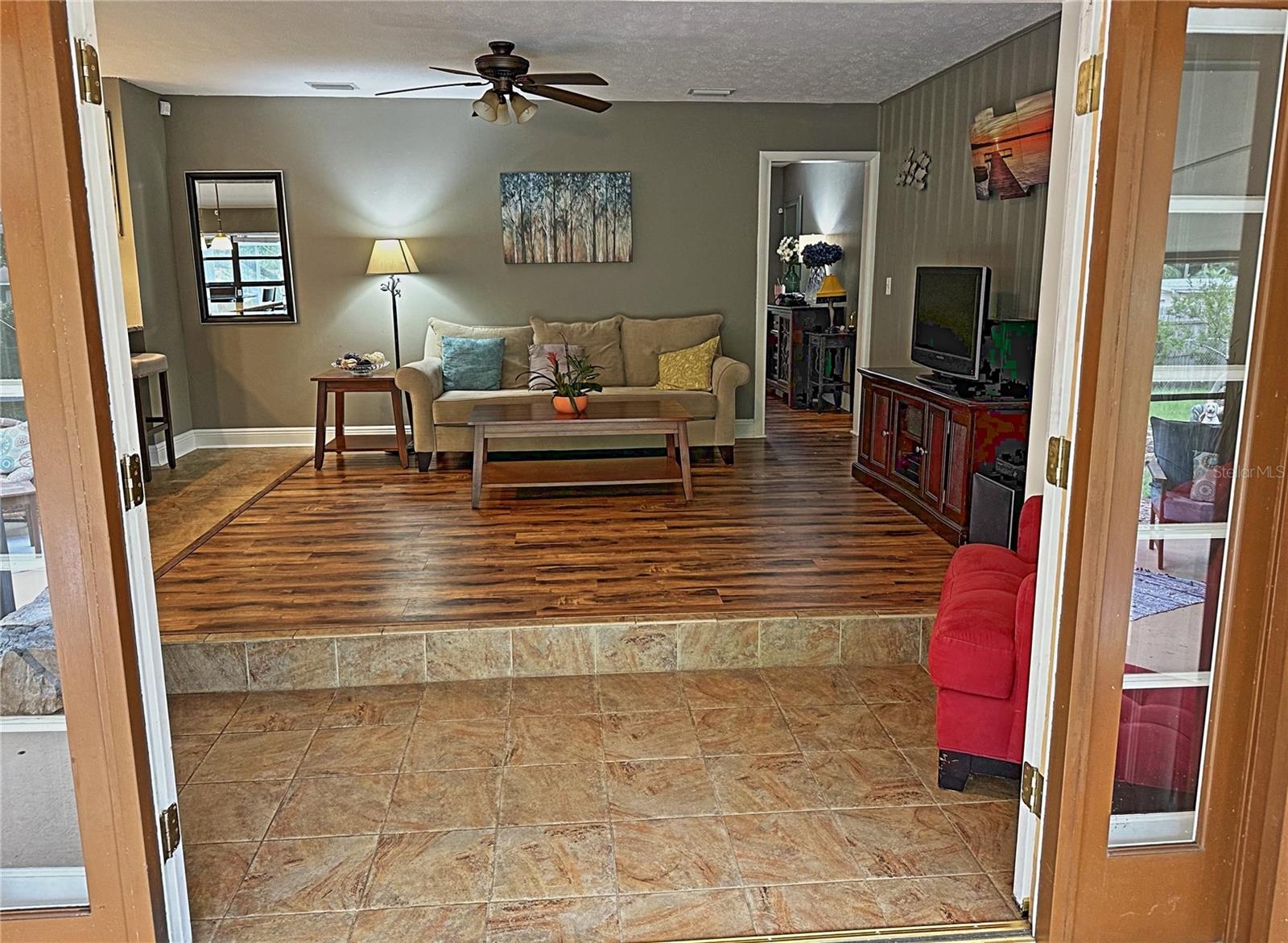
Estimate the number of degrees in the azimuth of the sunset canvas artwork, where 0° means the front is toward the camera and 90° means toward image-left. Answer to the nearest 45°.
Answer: approximately 45°

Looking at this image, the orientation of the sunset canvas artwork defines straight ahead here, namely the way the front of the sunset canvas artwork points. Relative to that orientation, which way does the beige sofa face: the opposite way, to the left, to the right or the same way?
to the left

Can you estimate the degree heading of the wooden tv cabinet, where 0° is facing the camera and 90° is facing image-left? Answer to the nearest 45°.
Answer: approximately 45°

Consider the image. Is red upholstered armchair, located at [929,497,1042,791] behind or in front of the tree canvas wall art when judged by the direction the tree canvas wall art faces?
in front

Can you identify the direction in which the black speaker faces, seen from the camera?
facing the viewer and to the left of the viewer

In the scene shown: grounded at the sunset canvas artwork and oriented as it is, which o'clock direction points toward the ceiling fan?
The ceiling fan is roughly at 1 o'clock from the sunset canvas artwork.

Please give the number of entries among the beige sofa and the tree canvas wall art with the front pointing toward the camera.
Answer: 2

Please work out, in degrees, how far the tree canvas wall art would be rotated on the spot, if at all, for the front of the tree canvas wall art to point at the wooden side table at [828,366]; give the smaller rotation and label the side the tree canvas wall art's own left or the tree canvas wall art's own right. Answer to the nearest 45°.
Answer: approximately 135° to the tree canvas wall art's own left

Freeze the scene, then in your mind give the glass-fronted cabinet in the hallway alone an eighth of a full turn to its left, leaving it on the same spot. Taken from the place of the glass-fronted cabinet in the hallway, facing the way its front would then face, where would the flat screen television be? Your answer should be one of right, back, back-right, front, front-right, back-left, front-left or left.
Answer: front

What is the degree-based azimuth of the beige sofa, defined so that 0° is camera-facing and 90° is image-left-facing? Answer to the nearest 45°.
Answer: approximately 0°

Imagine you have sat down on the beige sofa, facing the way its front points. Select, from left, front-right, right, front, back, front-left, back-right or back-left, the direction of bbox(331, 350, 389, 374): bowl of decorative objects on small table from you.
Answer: right
